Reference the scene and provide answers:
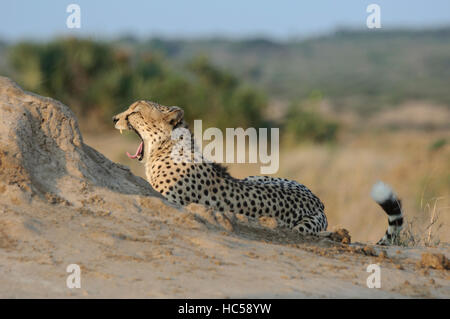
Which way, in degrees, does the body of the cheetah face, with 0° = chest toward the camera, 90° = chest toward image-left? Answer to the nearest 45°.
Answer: approximately 90°

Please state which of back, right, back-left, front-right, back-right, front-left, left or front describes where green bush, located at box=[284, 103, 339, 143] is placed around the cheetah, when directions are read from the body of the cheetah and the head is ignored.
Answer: right

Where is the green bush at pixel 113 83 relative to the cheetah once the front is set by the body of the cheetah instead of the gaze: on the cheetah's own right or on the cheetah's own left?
on the cheetah's own right
